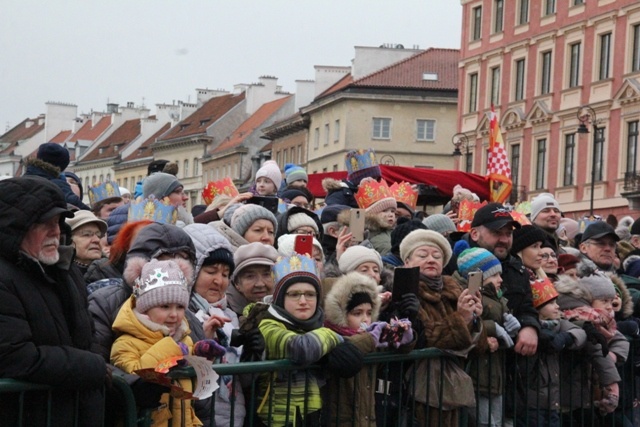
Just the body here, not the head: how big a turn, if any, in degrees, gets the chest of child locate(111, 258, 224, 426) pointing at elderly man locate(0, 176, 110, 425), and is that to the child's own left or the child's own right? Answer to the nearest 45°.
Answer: approximately 90° to the child's own right

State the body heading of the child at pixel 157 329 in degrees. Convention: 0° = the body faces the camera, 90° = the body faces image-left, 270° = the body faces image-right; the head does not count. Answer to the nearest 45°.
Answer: approximately 315°

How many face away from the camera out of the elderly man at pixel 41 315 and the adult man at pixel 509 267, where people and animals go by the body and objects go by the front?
0

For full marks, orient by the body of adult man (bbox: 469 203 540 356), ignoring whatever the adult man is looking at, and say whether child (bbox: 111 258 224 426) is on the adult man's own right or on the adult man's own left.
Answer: on the adult man's own right

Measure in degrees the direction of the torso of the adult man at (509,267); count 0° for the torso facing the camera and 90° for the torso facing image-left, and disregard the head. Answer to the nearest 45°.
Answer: approximately 315°
